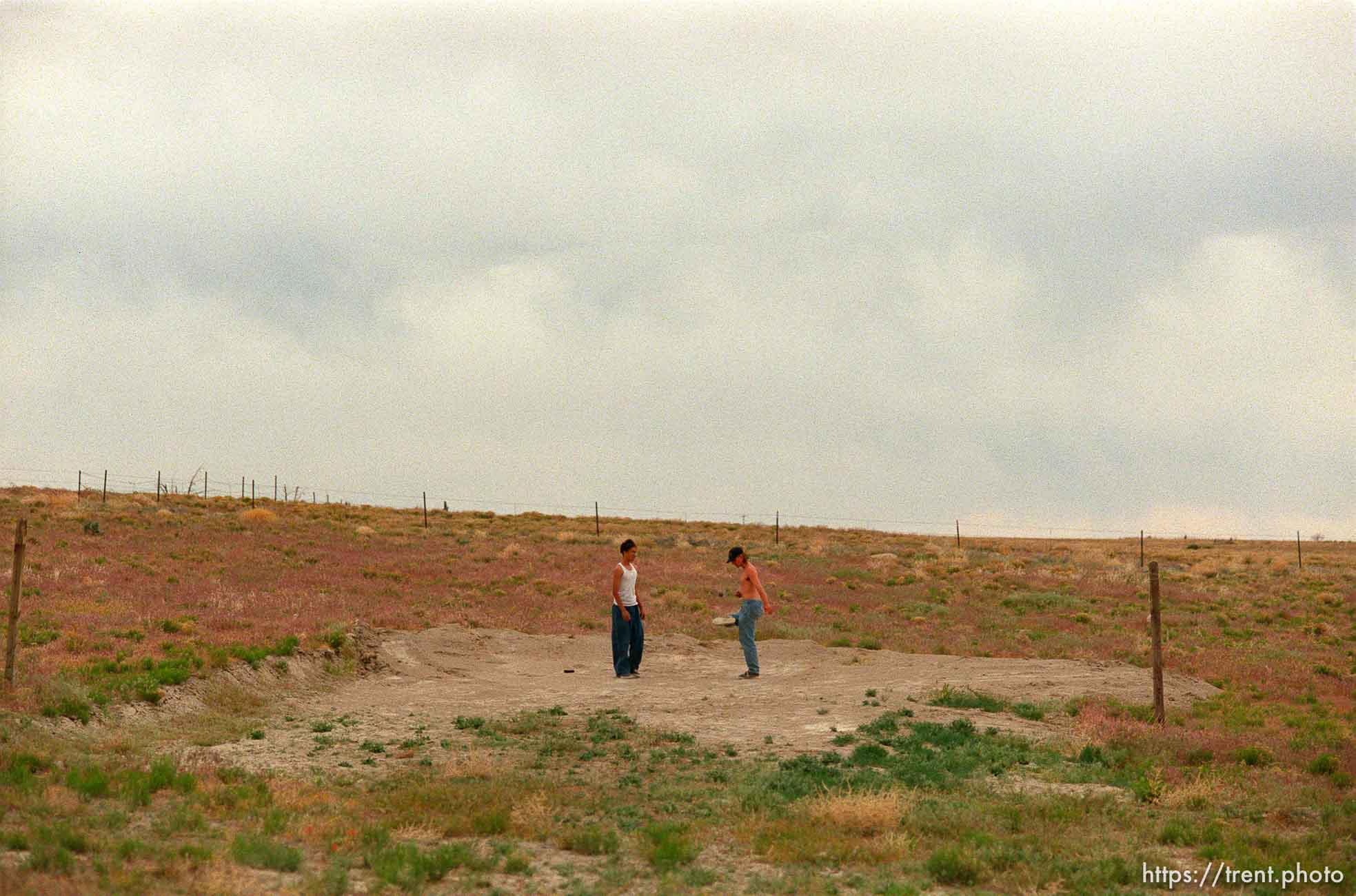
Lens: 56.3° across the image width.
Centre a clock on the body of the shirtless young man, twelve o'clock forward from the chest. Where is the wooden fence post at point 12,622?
The wooden fence post is roughly at 11 o'clock from the shirtless young man.

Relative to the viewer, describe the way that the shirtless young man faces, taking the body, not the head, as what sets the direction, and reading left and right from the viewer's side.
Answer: facing to the left of the viewer

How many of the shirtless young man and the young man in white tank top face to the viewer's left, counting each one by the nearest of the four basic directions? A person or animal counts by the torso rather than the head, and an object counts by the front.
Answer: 1

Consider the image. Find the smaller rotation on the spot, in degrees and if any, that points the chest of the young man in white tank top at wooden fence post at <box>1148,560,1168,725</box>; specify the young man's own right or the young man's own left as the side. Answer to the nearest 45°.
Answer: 0° — they already face it

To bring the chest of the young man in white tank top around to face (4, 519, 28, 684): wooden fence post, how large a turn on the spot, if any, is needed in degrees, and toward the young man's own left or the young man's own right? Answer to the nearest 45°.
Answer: approximately 90° to the young man's own right

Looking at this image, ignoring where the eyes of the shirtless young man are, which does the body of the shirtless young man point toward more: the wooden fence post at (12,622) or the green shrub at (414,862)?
the wooden fence post

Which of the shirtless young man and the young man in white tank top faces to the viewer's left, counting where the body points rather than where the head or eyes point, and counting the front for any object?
the shirtless young man

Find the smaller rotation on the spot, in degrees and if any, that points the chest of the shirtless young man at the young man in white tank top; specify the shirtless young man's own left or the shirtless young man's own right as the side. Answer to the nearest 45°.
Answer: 0° — they already face them

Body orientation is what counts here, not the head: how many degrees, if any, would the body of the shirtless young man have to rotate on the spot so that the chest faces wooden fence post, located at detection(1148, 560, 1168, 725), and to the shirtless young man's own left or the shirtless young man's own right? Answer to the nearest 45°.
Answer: approximately 135° to the shirtless young man's own left

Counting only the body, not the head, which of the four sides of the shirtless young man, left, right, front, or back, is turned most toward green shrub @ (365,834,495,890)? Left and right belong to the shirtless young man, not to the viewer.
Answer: left
